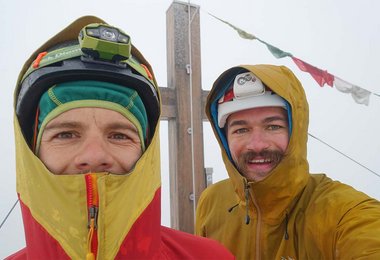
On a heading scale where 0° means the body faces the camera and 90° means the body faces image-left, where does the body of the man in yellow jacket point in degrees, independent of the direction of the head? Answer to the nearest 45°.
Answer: approximately 0°

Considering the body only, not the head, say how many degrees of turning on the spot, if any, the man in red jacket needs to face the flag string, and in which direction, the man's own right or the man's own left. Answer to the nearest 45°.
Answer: approximately 135° to the man's own left

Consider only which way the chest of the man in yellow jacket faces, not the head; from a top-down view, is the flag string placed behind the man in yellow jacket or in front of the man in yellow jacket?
behind

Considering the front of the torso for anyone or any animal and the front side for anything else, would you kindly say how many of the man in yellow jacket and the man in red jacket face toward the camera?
2

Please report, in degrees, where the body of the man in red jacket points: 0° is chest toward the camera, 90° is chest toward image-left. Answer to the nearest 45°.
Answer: approximately 0°

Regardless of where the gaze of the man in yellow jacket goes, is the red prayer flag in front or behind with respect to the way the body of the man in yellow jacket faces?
behind

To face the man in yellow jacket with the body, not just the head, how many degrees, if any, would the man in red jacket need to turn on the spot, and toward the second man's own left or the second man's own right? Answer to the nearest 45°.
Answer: approximately 135° to the second man's own left

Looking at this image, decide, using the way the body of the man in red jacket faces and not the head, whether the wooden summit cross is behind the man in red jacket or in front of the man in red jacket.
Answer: behind

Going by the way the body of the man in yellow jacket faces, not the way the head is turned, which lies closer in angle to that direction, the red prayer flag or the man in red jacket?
the man in red jacket
